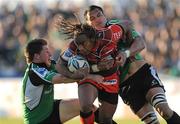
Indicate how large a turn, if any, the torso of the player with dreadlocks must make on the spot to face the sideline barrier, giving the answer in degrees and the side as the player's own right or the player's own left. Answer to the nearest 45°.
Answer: approximately 135° to the player's own right

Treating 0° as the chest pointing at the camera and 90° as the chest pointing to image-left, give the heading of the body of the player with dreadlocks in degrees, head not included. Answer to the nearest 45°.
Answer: approximately 45°

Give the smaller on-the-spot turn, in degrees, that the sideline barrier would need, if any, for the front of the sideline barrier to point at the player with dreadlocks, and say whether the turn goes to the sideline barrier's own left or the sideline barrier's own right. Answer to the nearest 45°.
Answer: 0° — it already faces them

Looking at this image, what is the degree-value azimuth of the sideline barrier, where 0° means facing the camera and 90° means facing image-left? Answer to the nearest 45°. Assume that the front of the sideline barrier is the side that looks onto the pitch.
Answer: approximately 0°
